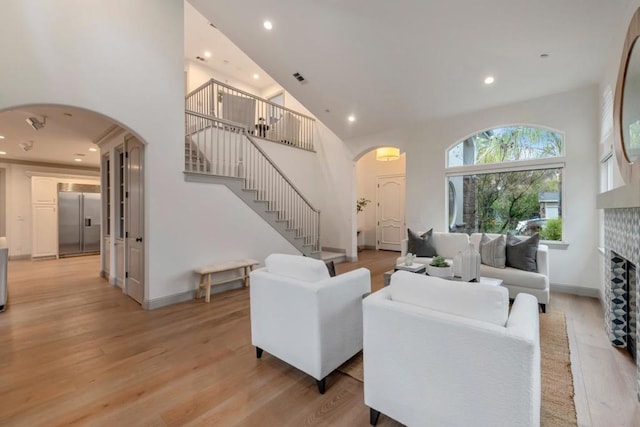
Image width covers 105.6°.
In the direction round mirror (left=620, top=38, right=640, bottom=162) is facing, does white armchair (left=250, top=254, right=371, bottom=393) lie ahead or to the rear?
ahead

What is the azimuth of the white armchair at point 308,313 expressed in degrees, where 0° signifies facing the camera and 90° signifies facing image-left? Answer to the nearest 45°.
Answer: approximately 225°

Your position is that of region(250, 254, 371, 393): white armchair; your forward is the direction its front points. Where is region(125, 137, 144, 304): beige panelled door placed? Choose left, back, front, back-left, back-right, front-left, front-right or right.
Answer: left

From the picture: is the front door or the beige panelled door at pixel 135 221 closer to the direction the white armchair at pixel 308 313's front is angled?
the front door

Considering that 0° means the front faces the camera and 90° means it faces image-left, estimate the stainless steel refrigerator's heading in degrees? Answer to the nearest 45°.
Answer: approximately 0°

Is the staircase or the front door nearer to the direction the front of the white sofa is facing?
the staircase

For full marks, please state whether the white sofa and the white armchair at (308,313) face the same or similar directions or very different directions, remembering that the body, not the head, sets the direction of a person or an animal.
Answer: very different directions

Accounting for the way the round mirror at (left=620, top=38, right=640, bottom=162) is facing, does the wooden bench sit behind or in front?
in front

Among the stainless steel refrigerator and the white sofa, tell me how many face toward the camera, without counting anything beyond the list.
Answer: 2

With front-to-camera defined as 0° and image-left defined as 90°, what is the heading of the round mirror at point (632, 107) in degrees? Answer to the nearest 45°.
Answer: approximately 45°

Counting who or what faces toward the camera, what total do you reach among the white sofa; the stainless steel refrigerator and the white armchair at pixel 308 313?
2
